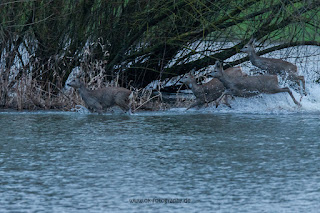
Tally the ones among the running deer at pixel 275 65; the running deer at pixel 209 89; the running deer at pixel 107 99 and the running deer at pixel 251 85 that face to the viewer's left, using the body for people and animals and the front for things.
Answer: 4

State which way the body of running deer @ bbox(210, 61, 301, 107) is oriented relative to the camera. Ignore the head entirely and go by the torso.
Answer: to the viewer's left

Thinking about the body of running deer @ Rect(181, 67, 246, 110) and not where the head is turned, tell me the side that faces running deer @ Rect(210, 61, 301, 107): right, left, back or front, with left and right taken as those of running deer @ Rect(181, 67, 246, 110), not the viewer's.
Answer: back

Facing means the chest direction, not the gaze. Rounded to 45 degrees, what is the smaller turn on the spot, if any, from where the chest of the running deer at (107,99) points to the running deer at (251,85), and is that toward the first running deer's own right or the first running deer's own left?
approximately 180°

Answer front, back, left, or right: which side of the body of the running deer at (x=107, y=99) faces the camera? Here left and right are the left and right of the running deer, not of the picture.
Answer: left

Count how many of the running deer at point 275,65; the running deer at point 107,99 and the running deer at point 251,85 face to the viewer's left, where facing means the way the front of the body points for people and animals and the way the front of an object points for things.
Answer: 3

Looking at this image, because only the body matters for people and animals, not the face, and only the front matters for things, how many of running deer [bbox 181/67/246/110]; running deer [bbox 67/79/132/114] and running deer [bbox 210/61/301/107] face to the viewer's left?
3

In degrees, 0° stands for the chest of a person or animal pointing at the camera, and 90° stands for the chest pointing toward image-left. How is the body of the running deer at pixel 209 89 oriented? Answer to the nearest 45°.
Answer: approximately 90°

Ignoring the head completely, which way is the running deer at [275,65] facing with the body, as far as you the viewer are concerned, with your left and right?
facing to the left of the viewer

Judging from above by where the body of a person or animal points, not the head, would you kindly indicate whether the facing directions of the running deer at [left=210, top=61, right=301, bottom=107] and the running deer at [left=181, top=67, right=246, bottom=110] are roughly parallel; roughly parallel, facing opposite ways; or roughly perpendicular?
roughly parallel

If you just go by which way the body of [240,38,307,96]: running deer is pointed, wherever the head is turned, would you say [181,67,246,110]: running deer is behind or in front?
in front
